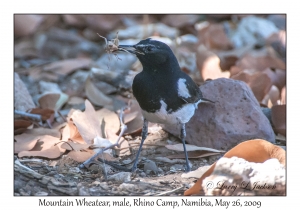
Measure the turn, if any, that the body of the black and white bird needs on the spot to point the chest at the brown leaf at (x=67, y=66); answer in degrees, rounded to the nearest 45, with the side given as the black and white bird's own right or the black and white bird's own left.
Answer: approximately 90° to the black and white bird's own right

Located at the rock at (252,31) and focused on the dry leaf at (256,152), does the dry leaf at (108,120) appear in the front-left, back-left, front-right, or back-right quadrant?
front-right

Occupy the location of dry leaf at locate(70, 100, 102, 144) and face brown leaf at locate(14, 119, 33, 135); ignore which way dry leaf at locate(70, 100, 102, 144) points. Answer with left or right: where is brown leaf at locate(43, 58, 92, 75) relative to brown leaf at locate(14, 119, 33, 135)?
right

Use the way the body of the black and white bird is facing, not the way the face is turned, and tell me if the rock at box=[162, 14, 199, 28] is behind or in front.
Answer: behind

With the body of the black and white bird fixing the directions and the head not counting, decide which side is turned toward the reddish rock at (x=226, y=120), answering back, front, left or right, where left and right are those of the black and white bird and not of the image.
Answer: back

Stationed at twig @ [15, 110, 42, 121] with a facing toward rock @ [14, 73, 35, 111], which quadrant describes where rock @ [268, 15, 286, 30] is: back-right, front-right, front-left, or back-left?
front-right

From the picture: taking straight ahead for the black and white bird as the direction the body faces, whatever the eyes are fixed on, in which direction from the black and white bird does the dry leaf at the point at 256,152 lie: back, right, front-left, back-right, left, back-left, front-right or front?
left

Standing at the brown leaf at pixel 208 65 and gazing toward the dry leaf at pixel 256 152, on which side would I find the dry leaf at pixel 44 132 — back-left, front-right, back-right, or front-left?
front-right

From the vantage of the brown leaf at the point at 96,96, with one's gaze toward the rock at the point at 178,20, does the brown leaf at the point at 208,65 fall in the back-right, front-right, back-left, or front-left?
front-right

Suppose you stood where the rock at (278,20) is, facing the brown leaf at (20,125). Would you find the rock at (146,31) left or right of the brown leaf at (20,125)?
right

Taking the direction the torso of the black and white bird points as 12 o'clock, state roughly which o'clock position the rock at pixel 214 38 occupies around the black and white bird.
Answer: The rock is roughly at 5 o'clock from the black and white bird.

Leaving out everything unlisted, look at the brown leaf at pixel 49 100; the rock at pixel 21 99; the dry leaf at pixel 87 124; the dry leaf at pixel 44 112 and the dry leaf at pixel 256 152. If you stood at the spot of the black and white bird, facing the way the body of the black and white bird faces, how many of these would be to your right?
4

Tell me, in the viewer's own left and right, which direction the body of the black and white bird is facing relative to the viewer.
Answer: facing the viewer and to the left of the viewer

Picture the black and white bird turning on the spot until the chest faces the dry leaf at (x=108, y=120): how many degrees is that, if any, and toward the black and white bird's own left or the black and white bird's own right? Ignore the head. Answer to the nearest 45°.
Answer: approximately 90° to the black and white bird's own right

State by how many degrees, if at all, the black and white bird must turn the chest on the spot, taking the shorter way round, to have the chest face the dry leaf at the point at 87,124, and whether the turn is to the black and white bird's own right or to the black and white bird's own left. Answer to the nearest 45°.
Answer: approximately 90° to the black and white bird's own right
